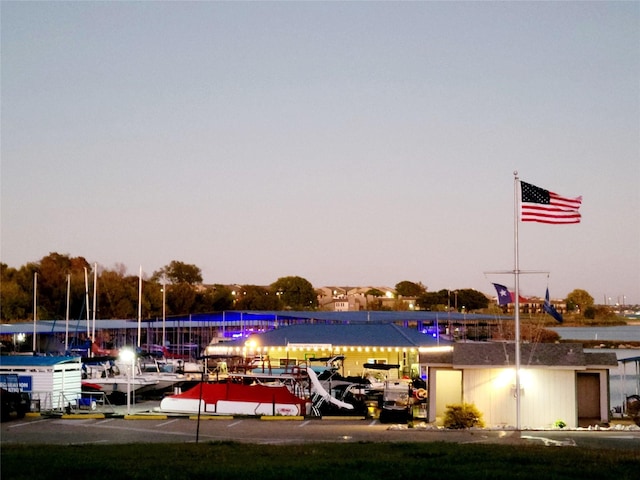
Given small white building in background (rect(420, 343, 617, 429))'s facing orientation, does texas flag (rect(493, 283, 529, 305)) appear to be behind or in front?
in front

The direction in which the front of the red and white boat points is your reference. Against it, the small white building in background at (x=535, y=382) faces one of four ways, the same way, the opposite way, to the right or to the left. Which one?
to the left

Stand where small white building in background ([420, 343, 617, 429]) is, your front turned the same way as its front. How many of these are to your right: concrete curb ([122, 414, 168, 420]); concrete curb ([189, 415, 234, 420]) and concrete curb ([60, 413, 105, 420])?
3

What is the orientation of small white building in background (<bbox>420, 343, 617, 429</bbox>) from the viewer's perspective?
toward the camera

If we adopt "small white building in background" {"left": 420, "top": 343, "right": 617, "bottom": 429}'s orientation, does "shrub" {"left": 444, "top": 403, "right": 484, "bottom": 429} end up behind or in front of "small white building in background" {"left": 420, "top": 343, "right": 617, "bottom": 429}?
in front

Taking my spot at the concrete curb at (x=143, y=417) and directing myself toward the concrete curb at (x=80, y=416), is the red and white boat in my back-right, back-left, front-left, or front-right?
back-right

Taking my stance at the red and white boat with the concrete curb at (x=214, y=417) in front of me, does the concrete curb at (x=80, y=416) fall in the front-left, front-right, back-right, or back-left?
front-right

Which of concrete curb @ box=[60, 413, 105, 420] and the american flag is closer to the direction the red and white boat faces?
the concrete curb

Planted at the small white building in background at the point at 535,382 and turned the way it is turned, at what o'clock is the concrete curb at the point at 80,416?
The concrete curb is roughly at 3 o'clock from the small white building in background.

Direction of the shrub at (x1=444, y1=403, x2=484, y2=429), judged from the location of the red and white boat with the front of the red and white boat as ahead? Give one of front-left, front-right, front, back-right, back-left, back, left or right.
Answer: back-left
